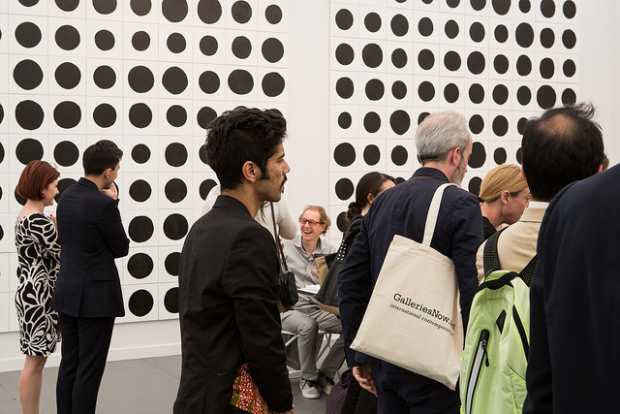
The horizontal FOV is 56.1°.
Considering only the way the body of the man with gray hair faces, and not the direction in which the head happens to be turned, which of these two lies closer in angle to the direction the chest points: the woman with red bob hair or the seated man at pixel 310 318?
the seated man

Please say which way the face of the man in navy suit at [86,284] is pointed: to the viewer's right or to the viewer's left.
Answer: to the viewer's right

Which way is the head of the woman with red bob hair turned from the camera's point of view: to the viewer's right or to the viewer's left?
to the viewer's right

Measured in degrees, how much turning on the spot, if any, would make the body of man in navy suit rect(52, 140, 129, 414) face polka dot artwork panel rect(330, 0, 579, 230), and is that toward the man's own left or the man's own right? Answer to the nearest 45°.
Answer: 0° — they already face it

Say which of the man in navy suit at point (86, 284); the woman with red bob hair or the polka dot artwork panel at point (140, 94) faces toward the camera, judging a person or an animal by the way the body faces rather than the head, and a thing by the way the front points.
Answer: the polka dot artwork panel

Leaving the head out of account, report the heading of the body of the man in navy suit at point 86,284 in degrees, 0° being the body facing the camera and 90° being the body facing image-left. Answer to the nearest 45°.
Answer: approximately 225°

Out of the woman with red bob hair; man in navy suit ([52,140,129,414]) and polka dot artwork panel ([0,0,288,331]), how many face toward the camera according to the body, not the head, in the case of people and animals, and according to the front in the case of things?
1

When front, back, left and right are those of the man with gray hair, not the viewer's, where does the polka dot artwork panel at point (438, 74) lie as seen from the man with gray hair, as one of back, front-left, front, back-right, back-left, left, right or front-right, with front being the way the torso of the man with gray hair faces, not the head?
front-left

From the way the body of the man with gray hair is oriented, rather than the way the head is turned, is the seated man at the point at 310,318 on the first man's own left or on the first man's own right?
on the first man's own left

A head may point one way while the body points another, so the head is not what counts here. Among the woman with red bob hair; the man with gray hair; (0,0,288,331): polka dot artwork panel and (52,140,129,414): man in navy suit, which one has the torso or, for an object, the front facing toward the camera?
the polka dot artwork panel

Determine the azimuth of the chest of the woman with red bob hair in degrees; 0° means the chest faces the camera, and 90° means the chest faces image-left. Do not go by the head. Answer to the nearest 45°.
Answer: approximately 270°

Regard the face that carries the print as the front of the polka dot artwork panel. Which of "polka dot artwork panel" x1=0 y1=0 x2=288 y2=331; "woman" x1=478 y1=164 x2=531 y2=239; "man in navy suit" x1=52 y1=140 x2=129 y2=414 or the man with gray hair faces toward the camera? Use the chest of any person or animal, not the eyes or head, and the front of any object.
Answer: the polka dot artwork panel
